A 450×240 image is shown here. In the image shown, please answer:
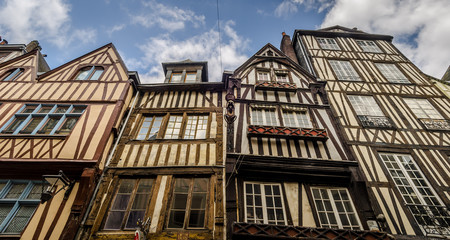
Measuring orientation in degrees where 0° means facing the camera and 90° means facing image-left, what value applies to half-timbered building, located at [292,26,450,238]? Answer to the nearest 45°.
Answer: approximately 0°

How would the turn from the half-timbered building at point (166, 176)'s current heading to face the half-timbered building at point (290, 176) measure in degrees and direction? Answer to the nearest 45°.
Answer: approximately 90° to its left

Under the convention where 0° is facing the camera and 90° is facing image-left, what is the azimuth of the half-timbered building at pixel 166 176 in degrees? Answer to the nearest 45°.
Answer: approximately 0°

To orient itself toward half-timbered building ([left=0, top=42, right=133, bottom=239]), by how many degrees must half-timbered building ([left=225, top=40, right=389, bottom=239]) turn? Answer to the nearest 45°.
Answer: approximately 45° to its right

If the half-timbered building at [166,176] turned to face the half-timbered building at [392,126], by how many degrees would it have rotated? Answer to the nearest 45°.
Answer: approximately 90° to its left

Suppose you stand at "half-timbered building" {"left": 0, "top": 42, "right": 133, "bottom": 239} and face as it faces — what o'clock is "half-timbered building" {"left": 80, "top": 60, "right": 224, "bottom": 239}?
"half-timbered building" {"left": 80, "top": 60, "right": 224, "bottom": 239} is roughly at 10 o'clock from "half-timbered building" {"left": 0, "top": 42, "right": 133, "bottom": 239}.

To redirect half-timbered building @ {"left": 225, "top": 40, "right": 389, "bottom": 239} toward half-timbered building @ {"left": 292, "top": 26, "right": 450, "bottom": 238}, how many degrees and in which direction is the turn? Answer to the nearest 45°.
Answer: approximately 135° to its left
